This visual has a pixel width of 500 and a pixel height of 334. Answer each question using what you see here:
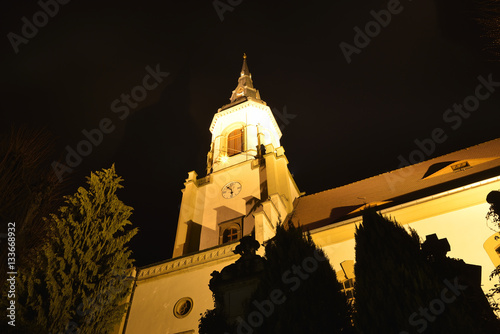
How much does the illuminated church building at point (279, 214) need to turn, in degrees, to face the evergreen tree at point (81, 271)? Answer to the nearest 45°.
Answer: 0° — it already faces it

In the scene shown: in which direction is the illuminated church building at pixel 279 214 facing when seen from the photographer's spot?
facing the viewer and to the left of the viewer
